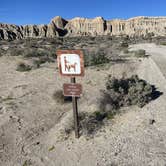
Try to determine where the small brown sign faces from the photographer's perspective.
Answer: facing the viewer

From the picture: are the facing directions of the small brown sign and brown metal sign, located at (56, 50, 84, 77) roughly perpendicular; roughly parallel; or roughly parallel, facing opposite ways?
roughly parallel

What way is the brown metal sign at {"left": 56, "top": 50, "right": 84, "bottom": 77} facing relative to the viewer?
toward the camera

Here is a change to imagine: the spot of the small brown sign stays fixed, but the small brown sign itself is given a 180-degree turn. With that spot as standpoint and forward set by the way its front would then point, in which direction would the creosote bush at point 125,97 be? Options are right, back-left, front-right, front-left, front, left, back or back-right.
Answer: front-right

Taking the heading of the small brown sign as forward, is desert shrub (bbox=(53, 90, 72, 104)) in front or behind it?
behind

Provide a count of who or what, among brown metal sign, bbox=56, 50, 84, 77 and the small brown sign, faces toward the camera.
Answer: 2
